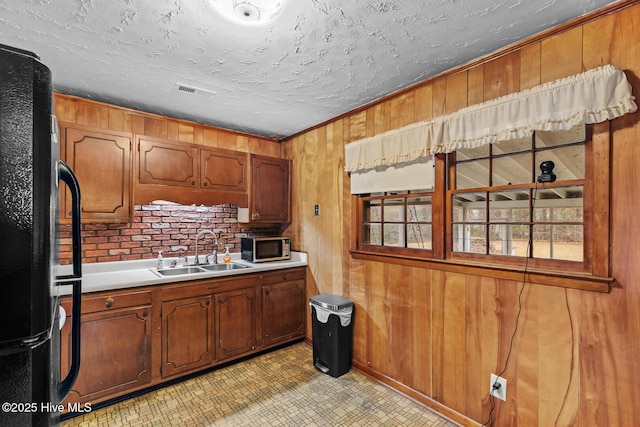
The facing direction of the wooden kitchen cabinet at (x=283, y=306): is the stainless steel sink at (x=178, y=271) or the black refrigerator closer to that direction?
the black refrigerator

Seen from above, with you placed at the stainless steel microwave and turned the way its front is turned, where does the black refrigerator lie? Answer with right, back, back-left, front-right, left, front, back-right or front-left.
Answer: front-right

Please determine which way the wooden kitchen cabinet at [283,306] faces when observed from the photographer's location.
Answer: facing the viewer and to the right of the viewer

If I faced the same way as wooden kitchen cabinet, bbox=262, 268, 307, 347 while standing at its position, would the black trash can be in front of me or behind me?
in front

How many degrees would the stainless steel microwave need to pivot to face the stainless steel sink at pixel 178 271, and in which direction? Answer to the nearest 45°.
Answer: approximately 135° to its right

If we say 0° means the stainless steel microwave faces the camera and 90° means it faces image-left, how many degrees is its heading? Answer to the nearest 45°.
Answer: approximately 315°

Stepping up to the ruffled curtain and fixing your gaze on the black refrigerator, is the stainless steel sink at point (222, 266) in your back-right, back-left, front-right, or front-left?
front-right

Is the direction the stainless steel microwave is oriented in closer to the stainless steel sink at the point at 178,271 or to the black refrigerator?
the black refrigerator

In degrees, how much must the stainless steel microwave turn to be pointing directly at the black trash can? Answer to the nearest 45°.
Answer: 0° — it already faces it

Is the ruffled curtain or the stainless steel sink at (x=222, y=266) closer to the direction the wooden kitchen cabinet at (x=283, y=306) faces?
the ruffled curtain

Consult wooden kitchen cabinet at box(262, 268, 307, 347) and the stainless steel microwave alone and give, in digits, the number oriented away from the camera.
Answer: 0
